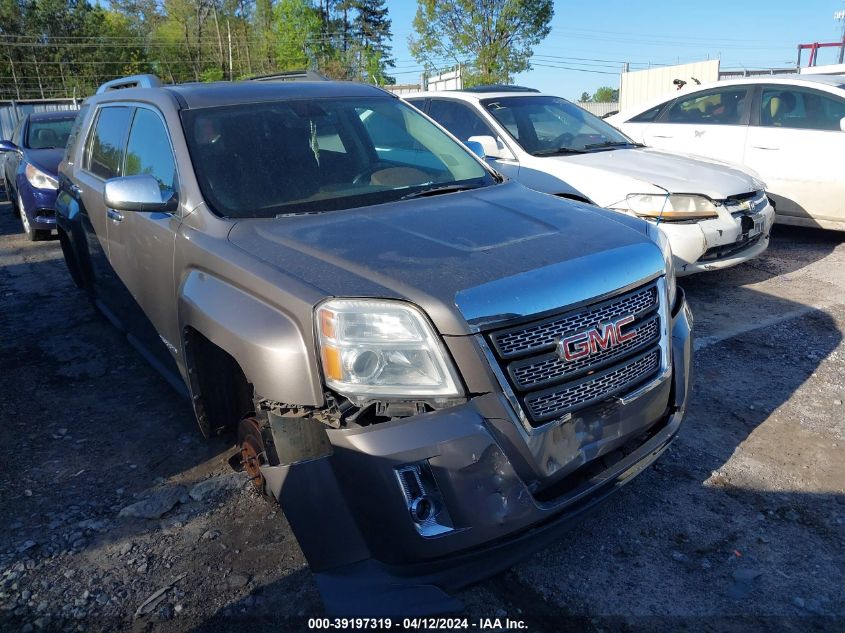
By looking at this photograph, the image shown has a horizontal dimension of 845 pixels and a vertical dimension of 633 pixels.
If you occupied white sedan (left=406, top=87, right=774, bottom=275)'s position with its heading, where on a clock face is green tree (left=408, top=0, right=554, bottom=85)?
The green tree is roughly at 7 o'clock from the white sedan.

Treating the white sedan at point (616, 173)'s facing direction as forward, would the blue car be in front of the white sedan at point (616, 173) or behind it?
behind

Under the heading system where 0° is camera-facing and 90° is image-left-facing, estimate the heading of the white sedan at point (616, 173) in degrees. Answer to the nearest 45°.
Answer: approximately 315°

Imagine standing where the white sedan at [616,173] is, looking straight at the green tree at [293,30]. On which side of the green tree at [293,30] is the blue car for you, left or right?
left

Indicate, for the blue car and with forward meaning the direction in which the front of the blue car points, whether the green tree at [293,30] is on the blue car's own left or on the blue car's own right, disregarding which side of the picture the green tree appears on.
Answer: on the blue car's own left

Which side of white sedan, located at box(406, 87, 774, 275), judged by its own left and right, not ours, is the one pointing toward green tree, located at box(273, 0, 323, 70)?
back

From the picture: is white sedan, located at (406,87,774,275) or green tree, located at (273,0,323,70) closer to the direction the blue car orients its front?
the white sedan

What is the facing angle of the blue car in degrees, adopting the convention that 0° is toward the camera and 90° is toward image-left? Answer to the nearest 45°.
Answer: approximately 315°
